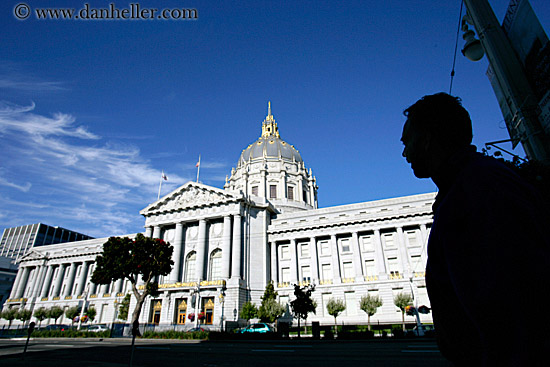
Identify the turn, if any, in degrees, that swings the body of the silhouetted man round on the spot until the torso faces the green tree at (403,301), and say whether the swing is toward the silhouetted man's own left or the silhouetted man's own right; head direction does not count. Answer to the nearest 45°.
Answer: approximately 90° to the silhouetted man's own right

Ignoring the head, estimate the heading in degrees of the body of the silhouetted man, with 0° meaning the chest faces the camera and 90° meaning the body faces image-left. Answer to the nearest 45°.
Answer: approximately 90°

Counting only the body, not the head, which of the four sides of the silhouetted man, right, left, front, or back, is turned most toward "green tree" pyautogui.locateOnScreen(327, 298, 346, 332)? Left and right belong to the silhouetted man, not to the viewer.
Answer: right

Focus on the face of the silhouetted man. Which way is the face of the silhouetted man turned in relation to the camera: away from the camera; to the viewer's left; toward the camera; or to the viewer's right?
to the viewer's left

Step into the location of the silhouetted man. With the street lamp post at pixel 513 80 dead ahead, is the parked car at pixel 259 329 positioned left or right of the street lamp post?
left

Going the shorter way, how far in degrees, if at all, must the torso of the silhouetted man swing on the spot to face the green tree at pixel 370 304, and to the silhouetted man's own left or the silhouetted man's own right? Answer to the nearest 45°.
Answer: approximately 90° to the silhouetted man's own right

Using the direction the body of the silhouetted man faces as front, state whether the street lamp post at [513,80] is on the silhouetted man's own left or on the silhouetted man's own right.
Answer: on the silhouetted man's own right

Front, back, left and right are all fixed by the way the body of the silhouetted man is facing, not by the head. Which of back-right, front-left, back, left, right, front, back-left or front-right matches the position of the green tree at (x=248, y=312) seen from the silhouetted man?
front-right

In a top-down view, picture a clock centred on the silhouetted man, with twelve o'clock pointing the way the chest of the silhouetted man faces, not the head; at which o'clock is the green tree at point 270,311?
The green tree is roughly at 2 o'clock from the silhouetted man.

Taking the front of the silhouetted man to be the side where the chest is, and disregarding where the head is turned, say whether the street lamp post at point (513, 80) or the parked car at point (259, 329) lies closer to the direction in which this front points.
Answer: the parked car

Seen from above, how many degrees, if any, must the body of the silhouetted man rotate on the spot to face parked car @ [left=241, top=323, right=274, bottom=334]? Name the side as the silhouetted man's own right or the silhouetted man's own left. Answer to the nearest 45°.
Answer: approximately 45° to the silhouetted man's own right
